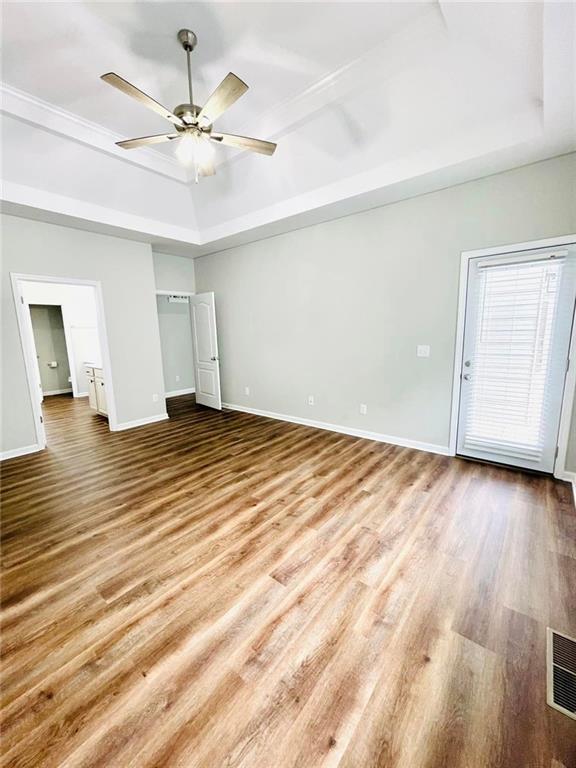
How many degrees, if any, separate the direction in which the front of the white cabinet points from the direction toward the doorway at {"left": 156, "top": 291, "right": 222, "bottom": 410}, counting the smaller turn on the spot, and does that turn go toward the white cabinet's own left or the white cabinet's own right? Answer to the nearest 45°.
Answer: approximately 135° to the white cabinet's own left

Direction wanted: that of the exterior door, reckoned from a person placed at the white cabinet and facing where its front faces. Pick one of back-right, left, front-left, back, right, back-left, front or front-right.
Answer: left

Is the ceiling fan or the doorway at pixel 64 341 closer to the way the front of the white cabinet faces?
the ceiling fan

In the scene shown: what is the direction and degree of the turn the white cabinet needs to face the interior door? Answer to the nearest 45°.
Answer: approximately 135° to its left

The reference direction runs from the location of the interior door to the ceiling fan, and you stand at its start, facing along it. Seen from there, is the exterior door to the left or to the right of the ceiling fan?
left

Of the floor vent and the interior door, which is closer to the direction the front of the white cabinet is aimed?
the floor vent

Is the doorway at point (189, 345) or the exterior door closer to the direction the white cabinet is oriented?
the exterior door
